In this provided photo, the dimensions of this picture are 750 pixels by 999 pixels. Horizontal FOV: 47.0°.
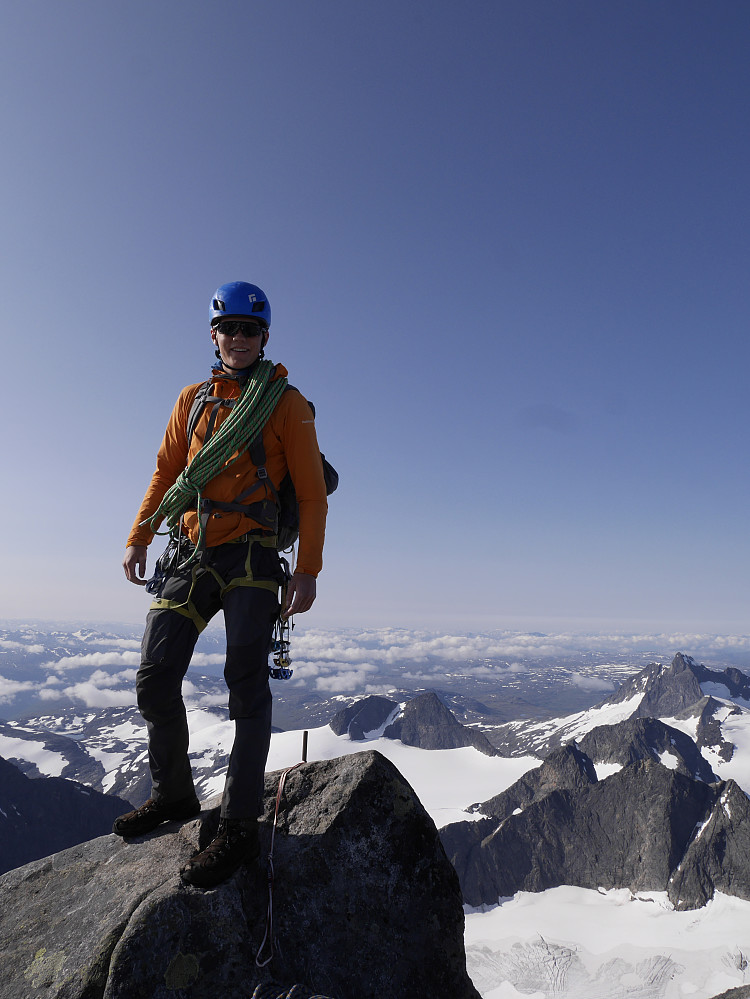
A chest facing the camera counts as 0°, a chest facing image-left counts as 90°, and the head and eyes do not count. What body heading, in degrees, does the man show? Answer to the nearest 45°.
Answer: approximately 45°
